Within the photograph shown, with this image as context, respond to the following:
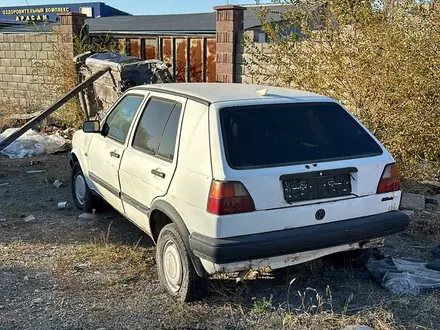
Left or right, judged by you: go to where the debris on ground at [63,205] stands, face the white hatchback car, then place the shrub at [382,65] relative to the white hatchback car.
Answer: left

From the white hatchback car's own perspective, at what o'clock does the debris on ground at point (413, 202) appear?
The debris on ground is roughly at 3 o'clock from the white hatchback car.

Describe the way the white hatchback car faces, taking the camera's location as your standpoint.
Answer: facing away from the viewer and to the left of the viewer

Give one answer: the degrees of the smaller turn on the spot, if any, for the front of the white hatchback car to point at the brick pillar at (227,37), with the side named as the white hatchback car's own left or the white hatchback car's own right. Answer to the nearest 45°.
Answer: approximately 45° to the white hatchback car's own right

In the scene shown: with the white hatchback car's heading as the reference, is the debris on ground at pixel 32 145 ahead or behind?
ahead

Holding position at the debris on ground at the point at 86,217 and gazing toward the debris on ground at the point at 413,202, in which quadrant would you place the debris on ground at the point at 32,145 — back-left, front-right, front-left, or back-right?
back-left

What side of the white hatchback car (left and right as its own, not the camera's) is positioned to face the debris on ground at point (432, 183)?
right

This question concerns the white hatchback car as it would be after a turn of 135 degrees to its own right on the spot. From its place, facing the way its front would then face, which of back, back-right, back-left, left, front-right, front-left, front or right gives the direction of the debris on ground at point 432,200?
front-left
